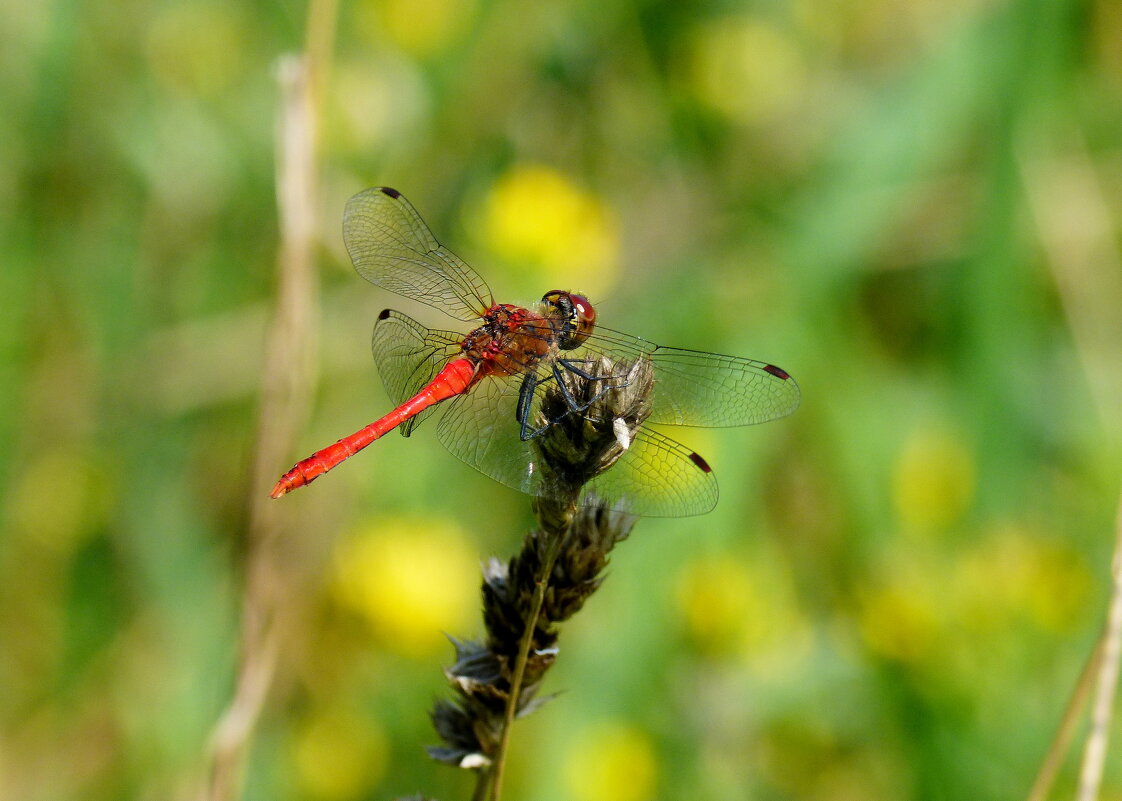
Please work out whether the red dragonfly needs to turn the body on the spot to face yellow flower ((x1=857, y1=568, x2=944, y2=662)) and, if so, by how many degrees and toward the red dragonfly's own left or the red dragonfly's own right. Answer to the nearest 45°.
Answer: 0° — it already faces it

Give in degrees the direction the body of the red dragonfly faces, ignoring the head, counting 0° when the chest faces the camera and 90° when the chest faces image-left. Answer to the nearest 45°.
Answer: approximately 225°
